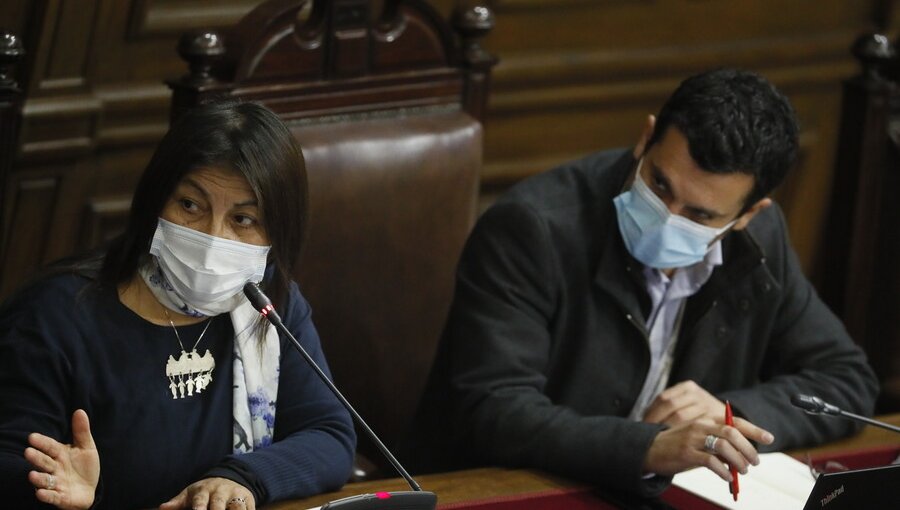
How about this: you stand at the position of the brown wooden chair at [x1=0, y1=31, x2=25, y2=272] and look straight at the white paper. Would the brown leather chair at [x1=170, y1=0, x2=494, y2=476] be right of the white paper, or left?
left

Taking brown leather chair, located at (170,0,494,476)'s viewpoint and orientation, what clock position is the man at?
The man is roughly at 10 o'clock from the brown leather chair.

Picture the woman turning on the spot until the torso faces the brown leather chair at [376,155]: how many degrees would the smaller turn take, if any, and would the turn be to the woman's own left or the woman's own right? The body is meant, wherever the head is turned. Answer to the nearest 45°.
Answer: approximately 135° to the woman's own left

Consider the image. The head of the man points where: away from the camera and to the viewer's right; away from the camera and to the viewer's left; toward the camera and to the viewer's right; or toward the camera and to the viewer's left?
toward the camera and to the viewer's left

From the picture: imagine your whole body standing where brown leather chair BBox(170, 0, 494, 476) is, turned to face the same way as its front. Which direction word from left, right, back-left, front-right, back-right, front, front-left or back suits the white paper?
front-left

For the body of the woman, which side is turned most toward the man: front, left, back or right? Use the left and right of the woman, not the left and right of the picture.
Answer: left

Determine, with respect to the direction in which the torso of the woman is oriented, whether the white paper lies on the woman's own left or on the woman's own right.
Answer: on the woman's own left

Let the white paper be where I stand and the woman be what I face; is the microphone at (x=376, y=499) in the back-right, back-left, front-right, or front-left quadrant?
front-left

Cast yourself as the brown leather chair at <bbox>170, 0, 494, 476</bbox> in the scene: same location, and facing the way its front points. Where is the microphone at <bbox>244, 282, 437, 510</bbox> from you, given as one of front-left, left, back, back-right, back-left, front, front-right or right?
front

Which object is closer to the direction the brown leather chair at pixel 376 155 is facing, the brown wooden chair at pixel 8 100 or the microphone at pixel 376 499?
the microphone

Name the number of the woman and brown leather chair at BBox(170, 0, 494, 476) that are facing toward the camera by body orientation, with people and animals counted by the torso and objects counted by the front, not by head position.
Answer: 2

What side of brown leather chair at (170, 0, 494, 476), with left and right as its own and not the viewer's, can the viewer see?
front

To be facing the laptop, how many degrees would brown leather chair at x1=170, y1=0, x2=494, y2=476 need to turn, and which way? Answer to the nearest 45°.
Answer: approximately 45° to its left

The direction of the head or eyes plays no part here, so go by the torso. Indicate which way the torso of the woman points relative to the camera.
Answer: toward the camera
